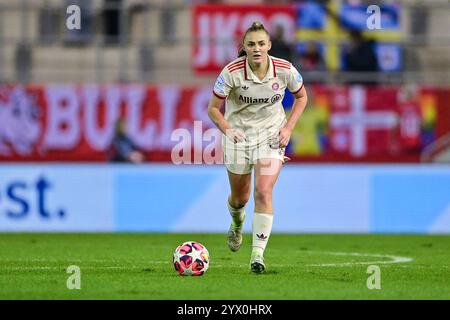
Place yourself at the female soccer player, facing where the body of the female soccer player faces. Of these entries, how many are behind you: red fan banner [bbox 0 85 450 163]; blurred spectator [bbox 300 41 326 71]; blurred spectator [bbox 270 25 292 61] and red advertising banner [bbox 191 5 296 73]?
4

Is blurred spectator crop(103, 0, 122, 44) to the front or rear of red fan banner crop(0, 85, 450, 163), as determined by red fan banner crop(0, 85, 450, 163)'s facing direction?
to the rear

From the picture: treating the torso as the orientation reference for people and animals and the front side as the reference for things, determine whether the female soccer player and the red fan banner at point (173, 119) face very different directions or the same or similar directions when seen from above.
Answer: same or similar directions

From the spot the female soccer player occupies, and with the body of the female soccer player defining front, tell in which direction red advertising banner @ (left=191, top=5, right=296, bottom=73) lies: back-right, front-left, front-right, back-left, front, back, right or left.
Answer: back

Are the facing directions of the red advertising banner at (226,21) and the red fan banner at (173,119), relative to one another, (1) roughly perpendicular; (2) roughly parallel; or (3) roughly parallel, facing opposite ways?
roughly parallel

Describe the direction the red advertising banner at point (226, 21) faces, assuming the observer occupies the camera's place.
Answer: facing the viewer

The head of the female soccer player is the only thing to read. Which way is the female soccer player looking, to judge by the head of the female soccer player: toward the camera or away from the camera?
toward the camera

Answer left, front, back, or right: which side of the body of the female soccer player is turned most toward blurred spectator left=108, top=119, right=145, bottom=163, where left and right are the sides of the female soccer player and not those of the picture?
back

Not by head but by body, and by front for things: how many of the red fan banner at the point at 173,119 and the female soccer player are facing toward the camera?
2

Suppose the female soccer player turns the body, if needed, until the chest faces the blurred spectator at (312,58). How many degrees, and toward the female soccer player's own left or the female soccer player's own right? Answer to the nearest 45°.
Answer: approximately 180°

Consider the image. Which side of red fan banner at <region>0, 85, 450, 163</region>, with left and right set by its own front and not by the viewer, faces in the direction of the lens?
front

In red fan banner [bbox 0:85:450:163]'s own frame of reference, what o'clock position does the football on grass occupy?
The football on grass is roughly at 12 o'clock from the red fan banner.

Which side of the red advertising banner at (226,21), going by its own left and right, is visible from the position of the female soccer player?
front

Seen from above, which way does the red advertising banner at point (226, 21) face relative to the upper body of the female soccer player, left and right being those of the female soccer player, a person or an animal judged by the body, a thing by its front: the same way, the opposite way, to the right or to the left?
the same way
